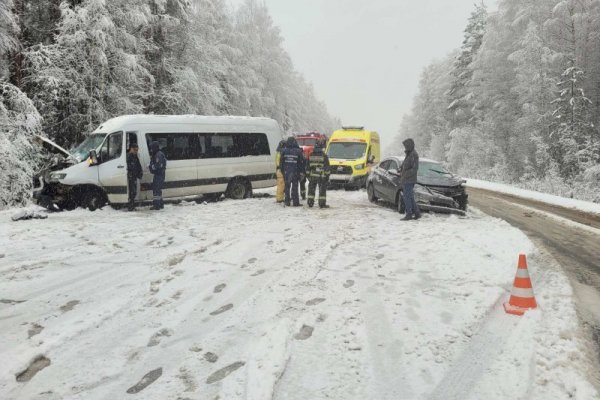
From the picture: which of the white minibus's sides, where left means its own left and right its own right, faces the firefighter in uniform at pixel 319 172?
back

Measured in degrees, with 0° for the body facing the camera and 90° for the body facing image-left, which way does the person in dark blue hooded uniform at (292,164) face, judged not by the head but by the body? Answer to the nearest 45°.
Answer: approximately 180°

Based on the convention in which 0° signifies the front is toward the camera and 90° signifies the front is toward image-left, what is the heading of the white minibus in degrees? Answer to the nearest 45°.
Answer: approximately 90°

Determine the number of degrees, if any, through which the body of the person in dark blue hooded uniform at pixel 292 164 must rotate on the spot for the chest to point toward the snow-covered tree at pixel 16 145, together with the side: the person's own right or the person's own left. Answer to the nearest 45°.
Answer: approximately 90° to the person's own left

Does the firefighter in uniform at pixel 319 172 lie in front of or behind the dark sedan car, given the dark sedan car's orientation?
behind

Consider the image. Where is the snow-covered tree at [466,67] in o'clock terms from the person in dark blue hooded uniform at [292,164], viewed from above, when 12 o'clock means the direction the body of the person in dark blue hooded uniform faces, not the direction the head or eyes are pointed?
The snow-covered tree is roughly at 1 o'clock from the person in dark blue hooded uniform.

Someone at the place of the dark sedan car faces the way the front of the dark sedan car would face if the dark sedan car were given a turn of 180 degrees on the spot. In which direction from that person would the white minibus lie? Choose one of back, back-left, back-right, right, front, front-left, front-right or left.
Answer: front-left

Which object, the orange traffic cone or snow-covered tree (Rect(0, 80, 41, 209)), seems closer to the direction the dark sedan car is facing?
the orange traffic cone

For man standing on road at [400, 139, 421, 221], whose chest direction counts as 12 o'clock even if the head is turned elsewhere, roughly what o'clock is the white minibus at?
The white minibus is roughly at 12 o'clock from the man standing on road.
